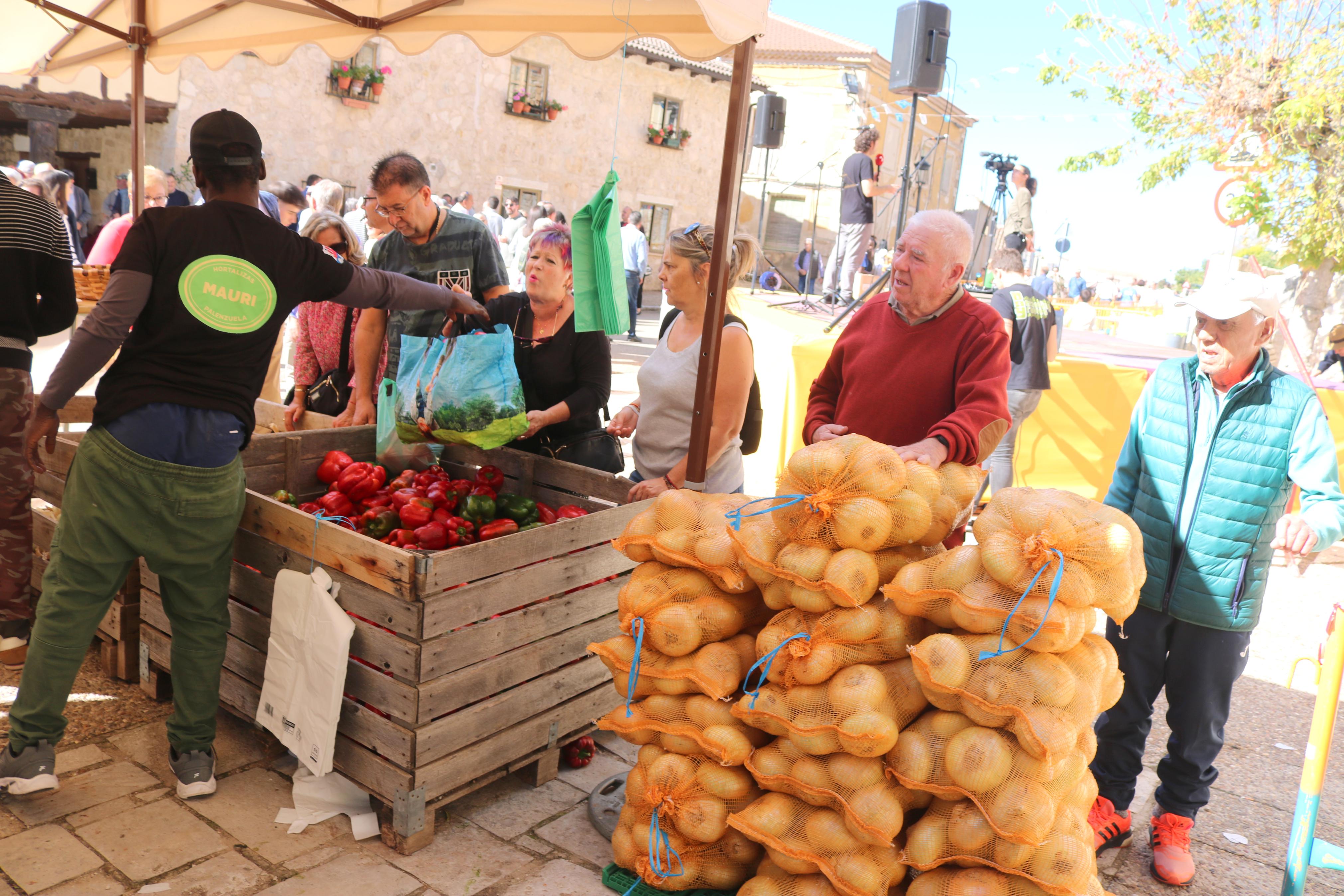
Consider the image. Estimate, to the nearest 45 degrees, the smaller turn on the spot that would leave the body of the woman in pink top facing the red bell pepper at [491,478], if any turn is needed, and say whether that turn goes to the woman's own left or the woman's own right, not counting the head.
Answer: approximately 45° to the woman's own left

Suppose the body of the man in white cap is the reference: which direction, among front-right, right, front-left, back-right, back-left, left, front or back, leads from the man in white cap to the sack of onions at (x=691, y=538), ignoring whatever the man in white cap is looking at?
front

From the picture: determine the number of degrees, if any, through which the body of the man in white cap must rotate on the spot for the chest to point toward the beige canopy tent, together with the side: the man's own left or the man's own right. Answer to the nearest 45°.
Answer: approximately 45° to the man's own right

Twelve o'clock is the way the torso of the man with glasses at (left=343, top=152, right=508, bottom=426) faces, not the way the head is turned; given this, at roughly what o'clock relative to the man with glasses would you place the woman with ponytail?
The woman with ponytail is roughly at 9 o'clock from the man with glasses.

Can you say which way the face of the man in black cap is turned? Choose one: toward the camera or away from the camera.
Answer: away from the camera

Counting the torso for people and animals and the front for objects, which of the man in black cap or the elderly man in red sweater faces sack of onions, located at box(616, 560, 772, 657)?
the elderly man in red sweater

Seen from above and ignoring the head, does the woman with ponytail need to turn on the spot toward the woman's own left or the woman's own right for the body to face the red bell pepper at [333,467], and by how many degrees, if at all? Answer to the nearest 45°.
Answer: approximately 45° to the woman's own right

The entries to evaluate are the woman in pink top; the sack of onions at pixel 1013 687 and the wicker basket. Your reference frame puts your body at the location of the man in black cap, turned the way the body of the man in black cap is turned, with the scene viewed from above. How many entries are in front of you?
2

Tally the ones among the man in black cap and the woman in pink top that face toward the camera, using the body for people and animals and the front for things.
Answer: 1

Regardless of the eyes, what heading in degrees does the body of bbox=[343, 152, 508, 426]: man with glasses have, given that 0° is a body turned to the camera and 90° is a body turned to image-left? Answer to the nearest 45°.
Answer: approximately 45°

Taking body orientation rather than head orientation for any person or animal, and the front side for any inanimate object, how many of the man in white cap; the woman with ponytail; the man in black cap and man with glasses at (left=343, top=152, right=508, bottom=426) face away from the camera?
1

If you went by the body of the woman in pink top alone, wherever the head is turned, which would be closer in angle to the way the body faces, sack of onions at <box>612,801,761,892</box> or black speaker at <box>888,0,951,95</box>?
the sack of onions

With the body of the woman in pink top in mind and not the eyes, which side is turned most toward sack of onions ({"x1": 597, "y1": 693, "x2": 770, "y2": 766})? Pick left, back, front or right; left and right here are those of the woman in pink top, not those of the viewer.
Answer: front

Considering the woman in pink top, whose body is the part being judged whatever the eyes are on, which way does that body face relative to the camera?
toward the camera

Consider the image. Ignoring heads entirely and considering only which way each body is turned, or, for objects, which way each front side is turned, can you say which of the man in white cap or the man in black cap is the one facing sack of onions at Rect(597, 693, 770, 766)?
the man in white cap

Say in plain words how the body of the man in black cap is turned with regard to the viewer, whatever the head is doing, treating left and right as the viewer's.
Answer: facing away from the viewer

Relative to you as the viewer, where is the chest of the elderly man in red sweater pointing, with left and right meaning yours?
facing the viewer and to the left of the viewer
